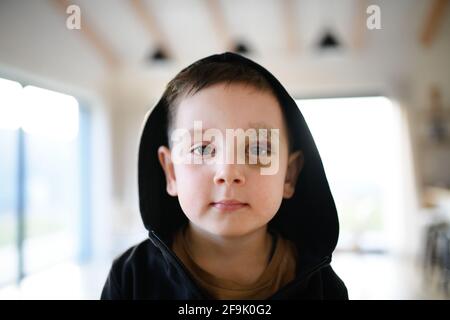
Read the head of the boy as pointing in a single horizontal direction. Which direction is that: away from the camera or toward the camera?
toward the camera

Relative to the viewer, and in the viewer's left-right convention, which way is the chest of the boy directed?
facing the viewer
